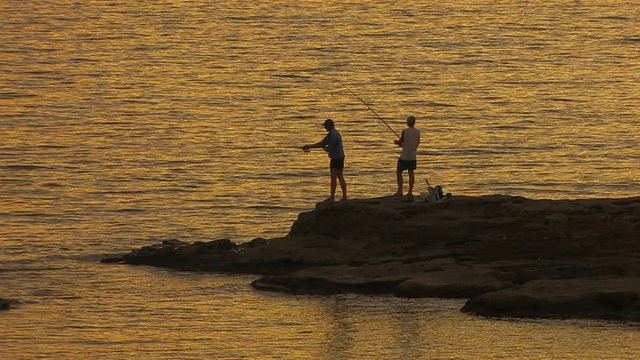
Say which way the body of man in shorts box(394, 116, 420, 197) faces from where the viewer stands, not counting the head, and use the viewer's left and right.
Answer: facing away from the viewer and to the left of the viewer

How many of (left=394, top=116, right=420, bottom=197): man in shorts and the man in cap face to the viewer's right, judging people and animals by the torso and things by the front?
0

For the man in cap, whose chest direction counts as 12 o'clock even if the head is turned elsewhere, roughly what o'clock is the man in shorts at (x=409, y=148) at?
The man in shorts is roughly at 6 o'clock from the man in cap.

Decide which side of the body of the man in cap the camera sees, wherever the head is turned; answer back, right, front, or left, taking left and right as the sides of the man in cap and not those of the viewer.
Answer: left

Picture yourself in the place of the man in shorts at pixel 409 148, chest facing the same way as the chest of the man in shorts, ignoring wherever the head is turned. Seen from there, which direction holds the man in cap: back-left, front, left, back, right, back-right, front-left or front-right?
front-left
